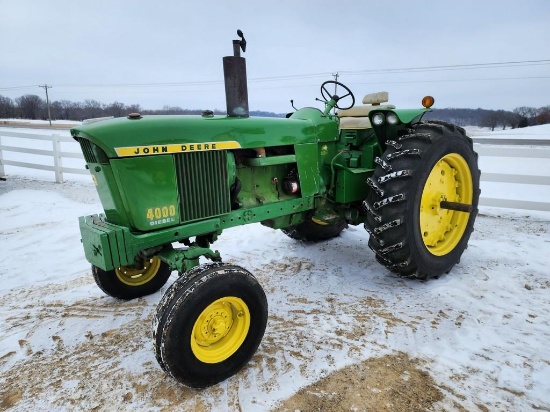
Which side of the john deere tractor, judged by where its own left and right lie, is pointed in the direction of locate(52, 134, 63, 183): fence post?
right

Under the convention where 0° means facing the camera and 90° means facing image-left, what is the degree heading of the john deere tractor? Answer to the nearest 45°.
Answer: approximately 45°

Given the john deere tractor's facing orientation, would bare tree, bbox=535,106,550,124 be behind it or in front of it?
behind
